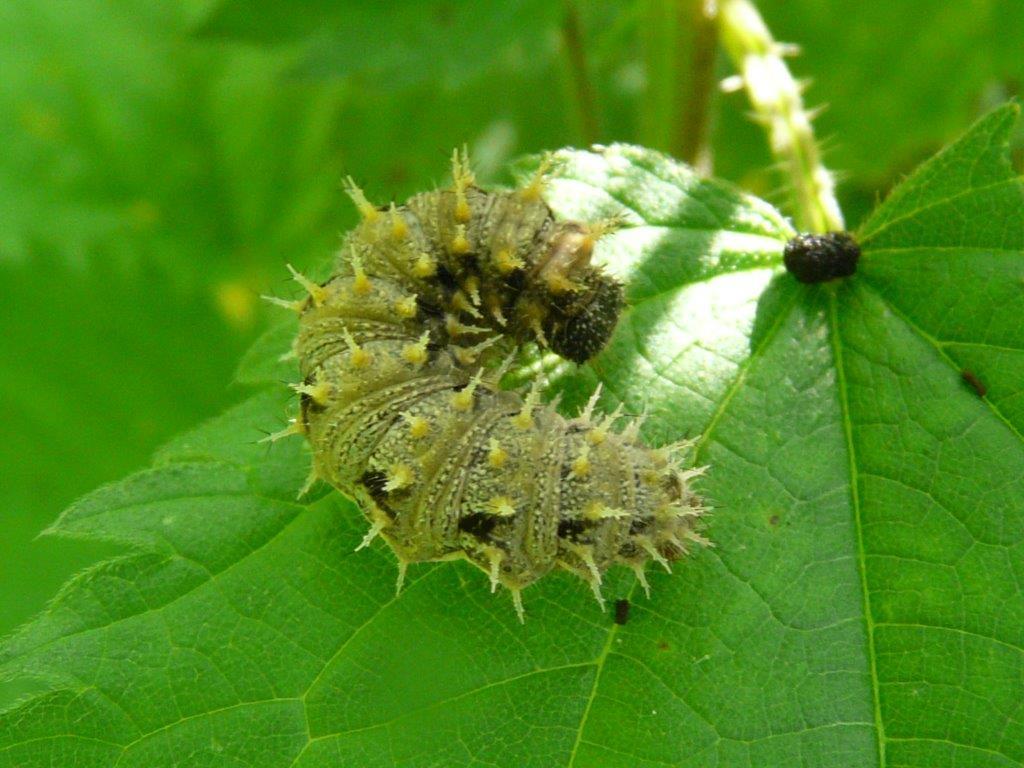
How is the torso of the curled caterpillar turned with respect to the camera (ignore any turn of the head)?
to the viewer's right
